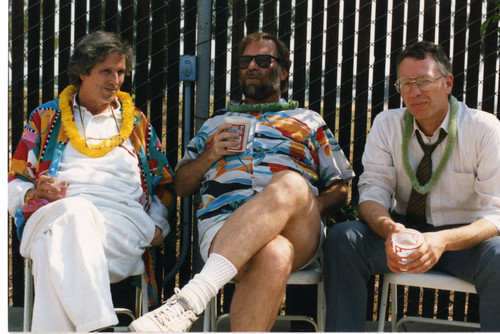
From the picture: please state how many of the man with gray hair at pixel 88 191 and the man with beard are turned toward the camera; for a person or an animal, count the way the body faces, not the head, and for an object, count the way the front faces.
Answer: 2

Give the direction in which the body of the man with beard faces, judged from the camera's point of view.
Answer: toward the camera

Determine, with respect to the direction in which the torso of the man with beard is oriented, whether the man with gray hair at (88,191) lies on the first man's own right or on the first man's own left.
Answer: on the first man's own right

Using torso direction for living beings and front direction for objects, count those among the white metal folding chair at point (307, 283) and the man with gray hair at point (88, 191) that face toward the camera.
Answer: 2

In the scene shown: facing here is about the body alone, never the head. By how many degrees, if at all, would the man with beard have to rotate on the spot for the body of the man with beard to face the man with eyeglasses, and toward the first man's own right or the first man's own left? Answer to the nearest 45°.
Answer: approximately 90° to the first man's own left

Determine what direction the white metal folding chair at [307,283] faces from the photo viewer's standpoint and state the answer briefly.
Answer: facing the viewer

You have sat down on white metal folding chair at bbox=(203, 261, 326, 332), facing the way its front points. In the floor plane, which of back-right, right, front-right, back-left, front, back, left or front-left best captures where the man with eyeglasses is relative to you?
left

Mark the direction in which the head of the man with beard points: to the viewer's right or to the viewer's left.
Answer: to the viewer's left

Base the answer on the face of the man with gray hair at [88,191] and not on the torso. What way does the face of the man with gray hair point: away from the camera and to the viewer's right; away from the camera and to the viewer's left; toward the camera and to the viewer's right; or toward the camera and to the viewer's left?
toward the camera and to the viewer's right

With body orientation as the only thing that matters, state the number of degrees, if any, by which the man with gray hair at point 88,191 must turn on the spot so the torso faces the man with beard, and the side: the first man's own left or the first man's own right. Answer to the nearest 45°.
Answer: approximately 90° to the first man's own left

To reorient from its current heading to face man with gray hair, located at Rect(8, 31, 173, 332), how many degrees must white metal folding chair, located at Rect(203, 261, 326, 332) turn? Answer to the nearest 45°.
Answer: approximately 90° to its right
